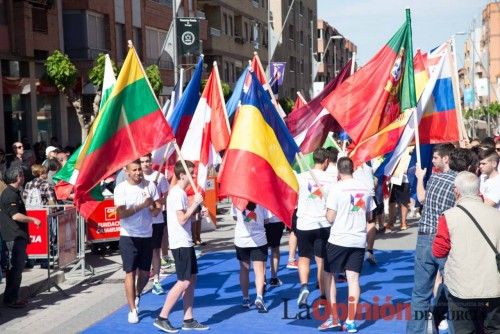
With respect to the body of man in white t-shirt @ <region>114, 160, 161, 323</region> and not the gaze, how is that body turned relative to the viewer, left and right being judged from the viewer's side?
facing the viewer and to the right of the viewer

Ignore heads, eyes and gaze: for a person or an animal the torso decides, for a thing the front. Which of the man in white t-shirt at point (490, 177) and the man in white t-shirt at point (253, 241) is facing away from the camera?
the man in white t-shirt at point (253, 241)

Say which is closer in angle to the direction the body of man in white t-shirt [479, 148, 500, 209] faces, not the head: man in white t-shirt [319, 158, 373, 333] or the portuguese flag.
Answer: the man in white t-shirt

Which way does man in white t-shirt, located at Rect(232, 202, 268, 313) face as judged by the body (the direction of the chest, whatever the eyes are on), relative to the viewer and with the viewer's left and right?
facing away from the viewer

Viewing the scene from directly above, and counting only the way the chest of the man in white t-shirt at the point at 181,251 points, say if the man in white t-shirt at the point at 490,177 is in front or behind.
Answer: in front

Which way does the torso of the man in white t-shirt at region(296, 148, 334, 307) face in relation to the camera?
away from the camera

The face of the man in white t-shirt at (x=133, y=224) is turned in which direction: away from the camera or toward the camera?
toward the camera

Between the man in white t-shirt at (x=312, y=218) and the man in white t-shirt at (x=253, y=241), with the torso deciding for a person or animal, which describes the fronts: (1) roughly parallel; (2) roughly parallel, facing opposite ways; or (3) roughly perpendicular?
roughly parallel

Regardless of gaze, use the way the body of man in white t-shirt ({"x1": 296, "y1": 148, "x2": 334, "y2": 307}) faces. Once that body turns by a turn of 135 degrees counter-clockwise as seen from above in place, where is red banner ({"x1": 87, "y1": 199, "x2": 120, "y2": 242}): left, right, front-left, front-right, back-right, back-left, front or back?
right

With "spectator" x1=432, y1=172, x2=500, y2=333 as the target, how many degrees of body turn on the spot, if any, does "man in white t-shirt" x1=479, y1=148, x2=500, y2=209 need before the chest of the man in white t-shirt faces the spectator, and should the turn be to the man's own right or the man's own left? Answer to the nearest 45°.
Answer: approximately 45° to the man's own left

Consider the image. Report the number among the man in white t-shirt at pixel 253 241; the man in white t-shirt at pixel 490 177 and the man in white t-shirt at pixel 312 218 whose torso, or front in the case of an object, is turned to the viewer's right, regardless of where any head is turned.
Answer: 0

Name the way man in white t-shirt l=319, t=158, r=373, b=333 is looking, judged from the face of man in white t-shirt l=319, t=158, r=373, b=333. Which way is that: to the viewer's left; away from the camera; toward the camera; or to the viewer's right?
away from the camera

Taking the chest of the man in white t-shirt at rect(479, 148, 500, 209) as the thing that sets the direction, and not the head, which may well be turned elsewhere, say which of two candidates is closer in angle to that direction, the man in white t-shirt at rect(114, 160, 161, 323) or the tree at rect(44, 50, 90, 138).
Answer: the man in white t-shirt
